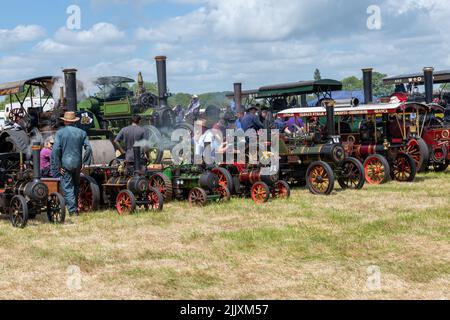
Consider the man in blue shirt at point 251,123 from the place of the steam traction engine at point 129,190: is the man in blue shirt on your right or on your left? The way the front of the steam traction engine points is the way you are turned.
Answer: on your left

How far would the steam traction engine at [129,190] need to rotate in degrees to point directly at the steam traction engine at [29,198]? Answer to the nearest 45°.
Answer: approximately 90° to its right

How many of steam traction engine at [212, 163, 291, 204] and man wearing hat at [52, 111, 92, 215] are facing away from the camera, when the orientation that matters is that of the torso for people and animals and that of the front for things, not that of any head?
1

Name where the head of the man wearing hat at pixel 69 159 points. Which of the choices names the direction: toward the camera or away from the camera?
away from the camera

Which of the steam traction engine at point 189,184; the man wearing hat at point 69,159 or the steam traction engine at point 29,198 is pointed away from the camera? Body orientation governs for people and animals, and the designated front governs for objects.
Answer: the man wearing hat

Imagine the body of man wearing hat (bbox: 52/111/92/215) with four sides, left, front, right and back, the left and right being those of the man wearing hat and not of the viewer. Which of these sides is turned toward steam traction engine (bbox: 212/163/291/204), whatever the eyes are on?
right

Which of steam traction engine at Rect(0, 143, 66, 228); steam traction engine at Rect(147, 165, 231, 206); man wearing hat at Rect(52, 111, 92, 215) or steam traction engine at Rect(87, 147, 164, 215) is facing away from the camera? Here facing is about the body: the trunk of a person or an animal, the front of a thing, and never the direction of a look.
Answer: the man wearing hat

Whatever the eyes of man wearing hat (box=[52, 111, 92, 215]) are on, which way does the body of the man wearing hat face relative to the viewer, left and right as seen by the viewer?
facing away from the viewer
